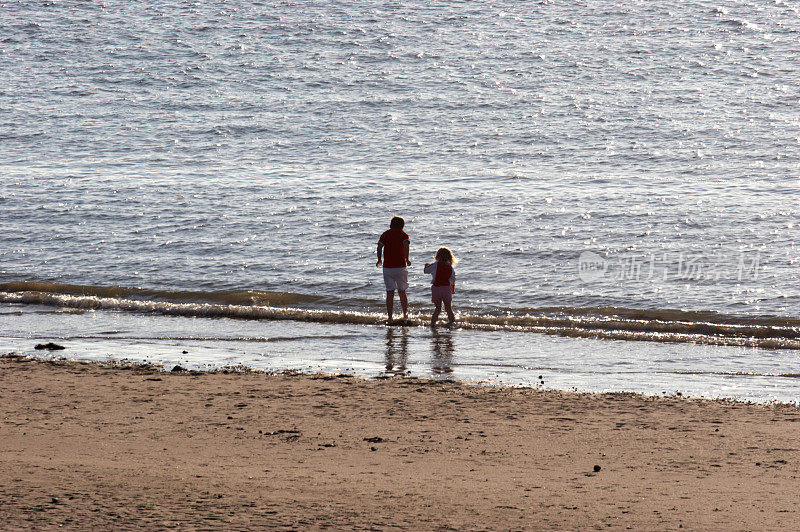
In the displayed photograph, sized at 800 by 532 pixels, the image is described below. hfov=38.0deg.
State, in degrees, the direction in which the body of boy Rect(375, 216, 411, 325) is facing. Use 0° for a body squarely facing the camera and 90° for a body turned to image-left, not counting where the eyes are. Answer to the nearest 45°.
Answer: approximately 180°

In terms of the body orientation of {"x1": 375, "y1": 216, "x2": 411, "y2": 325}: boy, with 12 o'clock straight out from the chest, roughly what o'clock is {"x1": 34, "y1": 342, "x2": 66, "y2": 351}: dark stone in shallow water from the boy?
The dark stone in shallow water is roughly at 8 o'clock from the boy.

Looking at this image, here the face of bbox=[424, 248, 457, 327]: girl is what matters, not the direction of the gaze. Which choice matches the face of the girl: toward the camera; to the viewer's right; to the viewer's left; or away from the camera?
away from the camera

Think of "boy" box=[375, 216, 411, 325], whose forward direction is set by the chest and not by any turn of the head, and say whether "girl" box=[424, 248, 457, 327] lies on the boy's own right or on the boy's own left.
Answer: on the boy's own right

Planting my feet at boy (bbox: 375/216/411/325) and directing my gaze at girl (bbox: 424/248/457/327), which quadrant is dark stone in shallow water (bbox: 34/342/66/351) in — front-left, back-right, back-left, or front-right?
back-right
